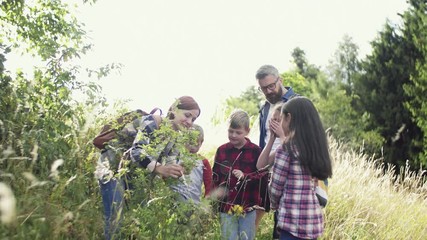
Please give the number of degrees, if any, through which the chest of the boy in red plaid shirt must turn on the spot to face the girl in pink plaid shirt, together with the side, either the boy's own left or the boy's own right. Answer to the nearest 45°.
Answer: approximately 45° to the boy's own left

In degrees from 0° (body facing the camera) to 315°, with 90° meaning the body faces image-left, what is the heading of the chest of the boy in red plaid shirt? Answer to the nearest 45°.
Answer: approximately 0°

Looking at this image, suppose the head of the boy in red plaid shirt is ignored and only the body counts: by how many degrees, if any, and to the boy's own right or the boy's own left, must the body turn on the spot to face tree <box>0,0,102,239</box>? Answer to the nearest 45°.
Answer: approximately 90° to the boy's own right

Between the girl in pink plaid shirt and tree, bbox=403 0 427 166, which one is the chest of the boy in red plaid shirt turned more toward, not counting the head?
the girl in pink plaid shirt

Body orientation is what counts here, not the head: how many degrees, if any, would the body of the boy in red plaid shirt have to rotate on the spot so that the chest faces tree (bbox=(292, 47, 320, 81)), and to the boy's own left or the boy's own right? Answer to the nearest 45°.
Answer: approximately 180°

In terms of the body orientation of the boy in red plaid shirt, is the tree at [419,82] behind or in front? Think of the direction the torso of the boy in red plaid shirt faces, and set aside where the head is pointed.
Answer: behind
